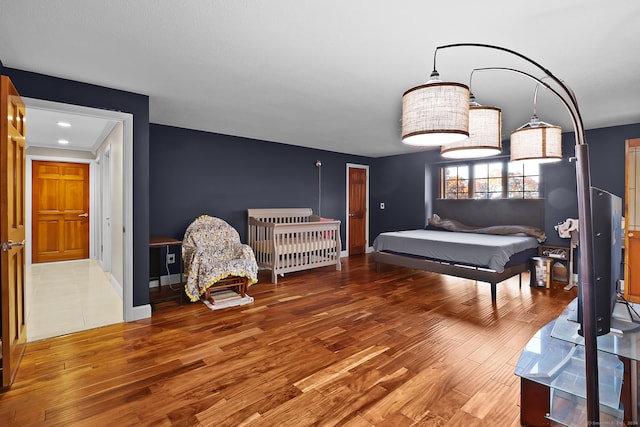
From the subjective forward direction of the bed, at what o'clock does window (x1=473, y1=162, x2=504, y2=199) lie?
The window is roughly at 5 o'clock from the bed.

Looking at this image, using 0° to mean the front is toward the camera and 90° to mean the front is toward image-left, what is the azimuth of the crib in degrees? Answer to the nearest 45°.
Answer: approximately 315°

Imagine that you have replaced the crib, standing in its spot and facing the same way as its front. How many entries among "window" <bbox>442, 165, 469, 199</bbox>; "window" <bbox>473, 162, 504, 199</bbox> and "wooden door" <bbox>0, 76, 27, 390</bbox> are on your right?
1

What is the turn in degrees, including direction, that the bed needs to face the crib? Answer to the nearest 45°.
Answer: approximately 45° to its right

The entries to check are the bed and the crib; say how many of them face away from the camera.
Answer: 0

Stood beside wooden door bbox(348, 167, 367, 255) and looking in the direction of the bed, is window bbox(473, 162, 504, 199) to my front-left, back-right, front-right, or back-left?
front-left

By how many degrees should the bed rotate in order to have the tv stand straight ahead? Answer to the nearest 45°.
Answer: approximately 45° to its left

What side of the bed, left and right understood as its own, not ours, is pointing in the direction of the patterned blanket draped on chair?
front

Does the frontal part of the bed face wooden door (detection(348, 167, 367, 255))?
no

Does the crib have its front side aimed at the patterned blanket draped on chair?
no

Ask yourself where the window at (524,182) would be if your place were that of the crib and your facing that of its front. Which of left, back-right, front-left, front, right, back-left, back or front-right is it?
front-left

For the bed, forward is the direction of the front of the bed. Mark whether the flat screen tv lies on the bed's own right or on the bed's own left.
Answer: on the bed's own left

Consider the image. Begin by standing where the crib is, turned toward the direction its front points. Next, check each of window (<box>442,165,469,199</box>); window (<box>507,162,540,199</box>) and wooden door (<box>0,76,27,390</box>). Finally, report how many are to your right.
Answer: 1

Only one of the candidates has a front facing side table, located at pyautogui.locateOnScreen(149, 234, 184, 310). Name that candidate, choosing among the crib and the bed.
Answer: the bed

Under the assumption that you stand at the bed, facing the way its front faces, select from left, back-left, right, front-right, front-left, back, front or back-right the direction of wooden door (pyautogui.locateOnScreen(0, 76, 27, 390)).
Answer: front

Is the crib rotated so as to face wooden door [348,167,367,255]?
no
